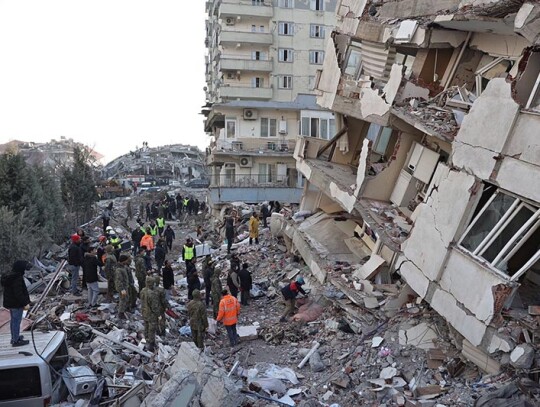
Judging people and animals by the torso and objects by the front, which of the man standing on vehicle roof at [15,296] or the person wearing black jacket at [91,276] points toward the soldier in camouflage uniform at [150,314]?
the man standing on vehicle roof

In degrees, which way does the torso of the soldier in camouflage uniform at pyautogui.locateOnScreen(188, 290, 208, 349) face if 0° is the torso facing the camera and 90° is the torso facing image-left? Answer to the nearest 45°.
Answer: approximately 180°

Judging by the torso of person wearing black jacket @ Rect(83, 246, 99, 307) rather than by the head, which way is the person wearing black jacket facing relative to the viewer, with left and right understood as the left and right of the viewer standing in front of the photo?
facing away from the viewer and to the right of the viewer

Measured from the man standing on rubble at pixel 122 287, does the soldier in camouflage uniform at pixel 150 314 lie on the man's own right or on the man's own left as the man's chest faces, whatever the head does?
on the man's own right

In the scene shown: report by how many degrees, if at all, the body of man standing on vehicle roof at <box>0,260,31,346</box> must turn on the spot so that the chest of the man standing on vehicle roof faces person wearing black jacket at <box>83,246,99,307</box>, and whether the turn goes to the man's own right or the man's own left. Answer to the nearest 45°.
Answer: approximately 45° to the man's own left

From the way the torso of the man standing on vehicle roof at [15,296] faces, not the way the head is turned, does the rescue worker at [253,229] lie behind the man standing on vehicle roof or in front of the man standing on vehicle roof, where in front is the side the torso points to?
in front

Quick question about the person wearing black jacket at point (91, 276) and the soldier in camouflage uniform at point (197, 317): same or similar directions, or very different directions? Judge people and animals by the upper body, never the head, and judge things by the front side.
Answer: same or similar directions

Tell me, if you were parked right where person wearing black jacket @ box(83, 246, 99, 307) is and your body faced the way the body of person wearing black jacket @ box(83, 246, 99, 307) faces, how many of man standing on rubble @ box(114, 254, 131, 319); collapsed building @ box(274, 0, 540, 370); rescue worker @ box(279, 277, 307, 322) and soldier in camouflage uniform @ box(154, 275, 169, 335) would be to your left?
0

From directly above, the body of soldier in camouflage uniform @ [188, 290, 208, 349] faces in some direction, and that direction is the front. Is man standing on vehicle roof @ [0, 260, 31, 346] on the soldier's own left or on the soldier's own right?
on the soldier's own left

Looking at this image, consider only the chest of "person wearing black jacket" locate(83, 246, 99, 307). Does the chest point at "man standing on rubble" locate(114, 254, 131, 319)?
no

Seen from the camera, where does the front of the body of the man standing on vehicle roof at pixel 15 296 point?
to the viewer's right

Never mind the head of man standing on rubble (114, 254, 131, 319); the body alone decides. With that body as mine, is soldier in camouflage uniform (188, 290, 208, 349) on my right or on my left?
on my right
